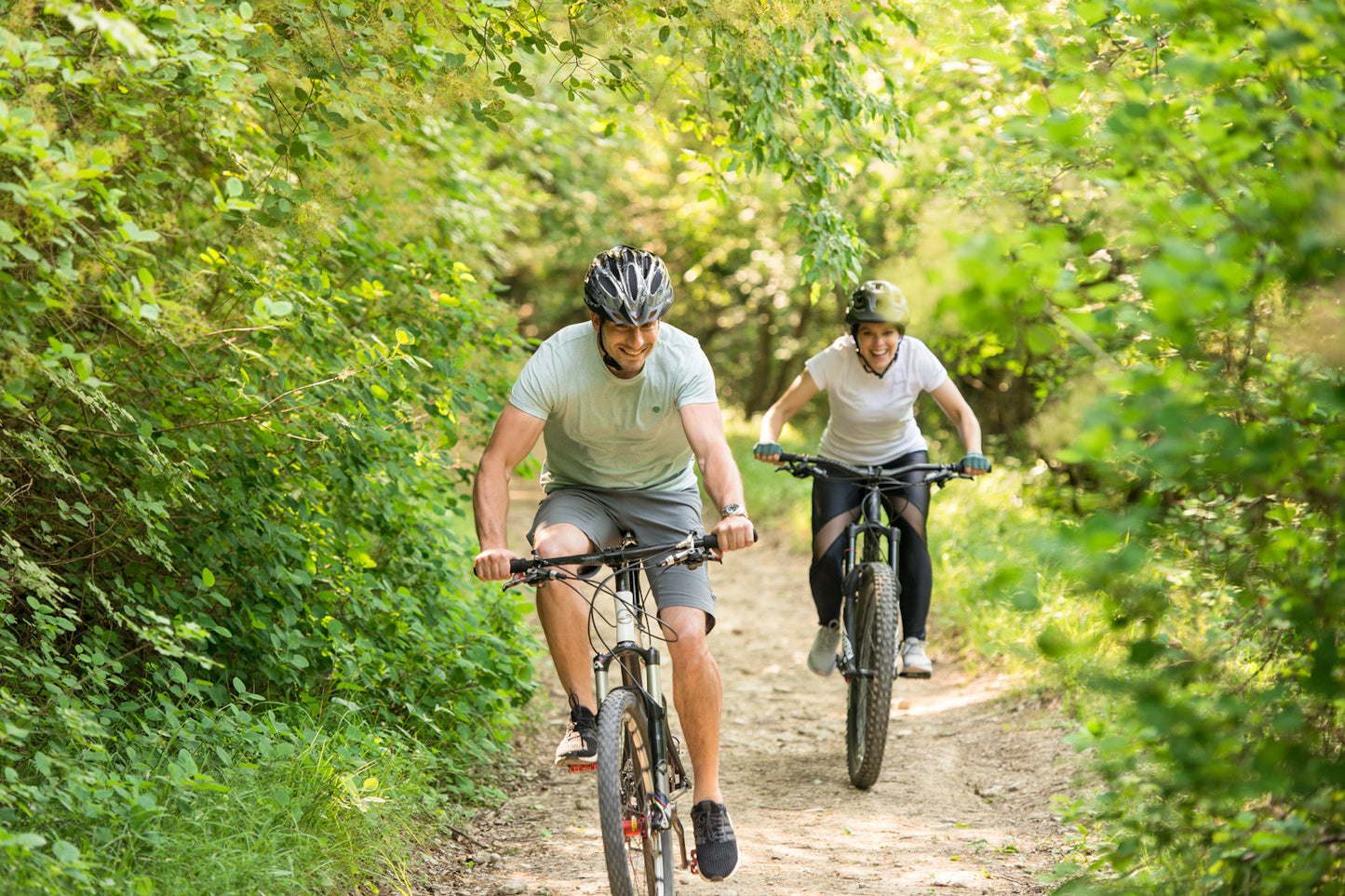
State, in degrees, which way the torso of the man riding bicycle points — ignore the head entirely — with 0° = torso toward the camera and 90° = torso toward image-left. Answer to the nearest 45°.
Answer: approximately 0°

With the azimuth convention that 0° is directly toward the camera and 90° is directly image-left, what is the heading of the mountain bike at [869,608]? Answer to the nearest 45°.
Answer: approximately 0°
